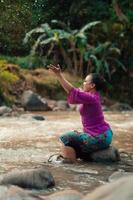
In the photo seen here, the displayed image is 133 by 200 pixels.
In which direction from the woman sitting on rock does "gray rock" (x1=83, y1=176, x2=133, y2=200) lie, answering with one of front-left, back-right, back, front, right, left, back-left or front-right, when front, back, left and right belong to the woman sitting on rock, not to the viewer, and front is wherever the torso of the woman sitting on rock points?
left

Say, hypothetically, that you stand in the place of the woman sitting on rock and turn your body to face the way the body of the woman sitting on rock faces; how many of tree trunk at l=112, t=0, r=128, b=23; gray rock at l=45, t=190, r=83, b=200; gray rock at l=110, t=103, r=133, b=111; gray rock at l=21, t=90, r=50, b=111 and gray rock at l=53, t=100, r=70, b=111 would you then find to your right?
4

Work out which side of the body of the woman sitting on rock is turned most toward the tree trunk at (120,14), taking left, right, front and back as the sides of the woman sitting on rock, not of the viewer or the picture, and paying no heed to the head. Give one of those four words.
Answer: right

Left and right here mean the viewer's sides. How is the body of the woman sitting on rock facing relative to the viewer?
facing to the left of the viewer

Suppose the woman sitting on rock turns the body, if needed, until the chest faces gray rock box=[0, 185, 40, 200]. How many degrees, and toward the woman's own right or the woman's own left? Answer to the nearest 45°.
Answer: approximately 90° to the woman's own left

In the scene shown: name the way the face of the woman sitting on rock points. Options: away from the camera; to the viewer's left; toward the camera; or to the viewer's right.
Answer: to the viewer's left

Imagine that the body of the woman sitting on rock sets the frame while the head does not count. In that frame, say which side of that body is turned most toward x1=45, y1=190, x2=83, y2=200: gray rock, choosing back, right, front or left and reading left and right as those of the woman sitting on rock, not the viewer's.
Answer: left

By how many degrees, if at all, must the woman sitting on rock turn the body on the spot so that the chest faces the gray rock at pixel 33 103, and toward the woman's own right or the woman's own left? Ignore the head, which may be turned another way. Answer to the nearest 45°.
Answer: approximately 90° to the woman's own right

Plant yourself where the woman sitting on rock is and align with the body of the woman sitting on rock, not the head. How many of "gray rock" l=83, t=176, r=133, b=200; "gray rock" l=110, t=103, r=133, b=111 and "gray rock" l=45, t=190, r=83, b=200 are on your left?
2

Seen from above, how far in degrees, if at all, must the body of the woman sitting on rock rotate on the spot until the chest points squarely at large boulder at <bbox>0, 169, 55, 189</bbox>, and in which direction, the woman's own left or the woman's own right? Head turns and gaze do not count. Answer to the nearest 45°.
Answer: approximately 90° to the woman's own left

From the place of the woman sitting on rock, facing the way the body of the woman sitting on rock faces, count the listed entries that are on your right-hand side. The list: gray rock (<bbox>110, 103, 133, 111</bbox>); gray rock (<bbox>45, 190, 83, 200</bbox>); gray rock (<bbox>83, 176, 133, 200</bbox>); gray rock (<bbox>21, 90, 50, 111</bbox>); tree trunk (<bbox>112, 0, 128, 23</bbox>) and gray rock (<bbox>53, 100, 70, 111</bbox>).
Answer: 4

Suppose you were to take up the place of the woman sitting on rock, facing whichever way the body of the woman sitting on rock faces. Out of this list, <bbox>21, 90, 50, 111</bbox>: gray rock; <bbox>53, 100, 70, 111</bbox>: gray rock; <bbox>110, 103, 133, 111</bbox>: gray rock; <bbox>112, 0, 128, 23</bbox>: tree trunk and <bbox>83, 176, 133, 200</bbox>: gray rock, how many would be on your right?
4

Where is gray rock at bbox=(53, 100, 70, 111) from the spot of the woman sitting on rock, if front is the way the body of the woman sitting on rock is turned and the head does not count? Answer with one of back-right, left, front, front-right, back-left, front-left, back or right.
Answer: right
